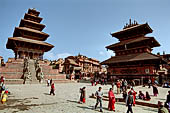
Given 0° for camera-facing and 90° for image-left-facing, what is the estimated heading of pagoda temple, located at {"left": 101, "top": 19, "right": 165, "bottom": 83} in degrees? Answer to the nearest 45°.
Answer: approximately 45°

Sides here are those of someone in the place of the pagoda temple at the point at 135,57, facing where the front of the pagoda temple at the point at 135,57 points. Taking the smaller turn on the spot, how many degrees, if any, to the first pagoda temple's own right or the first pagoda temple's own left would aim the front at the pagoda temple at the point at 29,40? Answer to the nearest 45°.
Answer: approximately 45° to the first pagoda temple's own right
